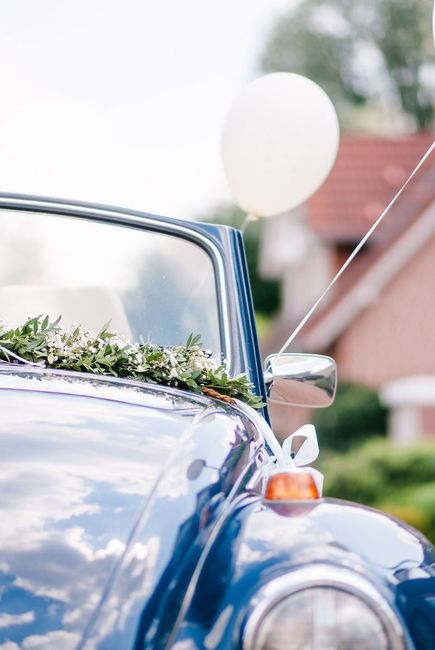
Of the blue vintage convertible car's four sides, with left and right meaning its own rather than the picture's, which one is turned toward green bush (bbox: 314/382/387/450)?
back

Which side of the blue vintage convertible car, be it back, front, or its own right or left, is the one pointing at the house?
back

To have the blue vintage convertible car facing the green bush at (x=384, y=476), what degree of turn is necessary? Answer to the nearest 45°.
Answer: approximately 180°

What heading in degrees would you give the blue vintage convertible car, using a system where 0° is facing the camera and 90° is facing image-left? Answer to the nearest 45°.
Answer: approximately 0°
